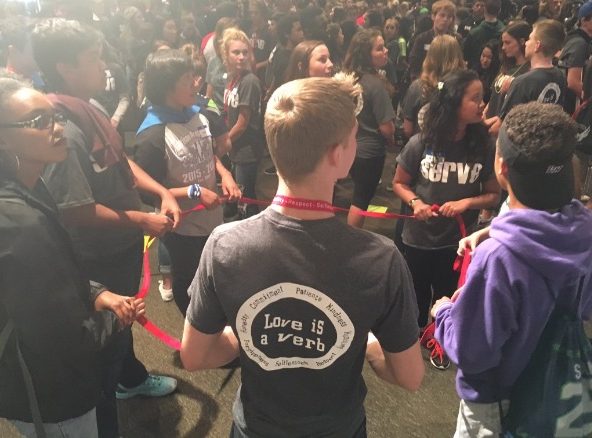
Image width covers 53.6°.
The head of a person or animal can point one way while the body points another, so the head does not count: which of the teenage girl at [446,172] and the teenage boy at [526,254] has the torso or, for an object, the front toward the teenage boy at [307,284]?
the teenage girl

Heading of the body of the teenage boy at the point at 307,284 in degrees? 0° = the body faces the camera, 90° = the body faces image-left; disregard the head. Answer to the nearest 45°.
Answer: approximately 180°

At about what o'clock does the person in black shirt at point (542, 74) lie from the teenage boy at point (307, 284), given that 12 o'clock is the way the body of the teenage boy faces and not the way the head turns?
The person in black shirt is roughly at 1 o'clock from the teenage boy.

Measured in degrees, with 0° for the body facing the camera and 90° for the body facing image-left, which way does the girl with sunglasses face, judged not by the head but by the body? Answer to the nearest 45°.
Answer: approximately 270°

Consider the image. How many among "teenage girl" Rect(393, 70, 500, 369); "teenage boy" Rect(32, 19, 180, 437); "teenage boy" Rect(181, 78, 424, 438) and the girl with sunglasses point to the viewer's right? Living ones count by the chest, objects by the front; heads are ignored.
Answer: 2

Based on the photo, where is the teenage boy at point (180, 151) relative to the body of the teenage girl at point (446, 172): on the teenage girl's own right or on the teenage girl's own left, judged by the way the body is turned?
on the teenage girl's own right

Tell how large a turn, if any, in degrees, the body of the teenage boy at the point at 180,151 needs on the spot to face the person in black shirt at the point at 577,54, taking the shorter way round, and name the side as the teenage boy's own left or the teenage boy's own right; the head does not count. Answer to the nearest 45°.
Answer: approximately 90° to the teenage boy's own left

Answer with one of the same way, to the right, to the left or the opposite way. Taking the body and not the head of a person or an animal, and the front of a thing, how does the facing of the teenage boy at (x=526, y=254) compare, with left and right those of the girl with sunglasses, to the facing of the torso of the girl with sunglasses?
to the left

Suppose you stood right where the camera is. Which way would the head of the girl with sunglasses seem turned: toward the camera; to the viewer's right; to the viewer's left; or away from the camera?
to the viewer's right

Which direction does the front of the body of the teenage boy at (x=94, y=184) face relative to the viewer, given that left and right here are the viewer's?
facing to the right of the viewer

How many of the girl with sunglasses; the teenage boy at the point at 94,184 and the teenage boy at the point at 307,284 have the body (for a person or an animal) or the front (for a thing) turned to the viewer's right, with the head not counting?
2

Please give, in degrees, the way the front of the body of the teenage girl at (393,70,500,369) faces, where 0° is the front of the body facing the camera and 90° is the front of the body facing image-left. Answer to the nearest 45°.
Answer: approximately 0°

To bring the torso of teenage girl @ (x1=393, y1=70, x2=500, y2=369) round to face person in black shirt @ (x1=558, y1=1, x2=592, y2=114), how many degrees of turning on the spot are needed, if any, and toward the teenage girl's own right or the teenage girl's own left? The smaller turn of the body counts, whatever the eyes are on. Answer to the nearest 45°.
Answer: approximately 180°

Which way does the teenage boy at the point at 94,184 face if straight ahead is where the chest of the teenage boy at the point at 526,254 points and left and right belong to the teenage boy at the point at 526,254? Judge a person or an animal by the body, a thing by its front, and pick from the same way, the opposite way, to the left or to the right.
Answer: to the right
